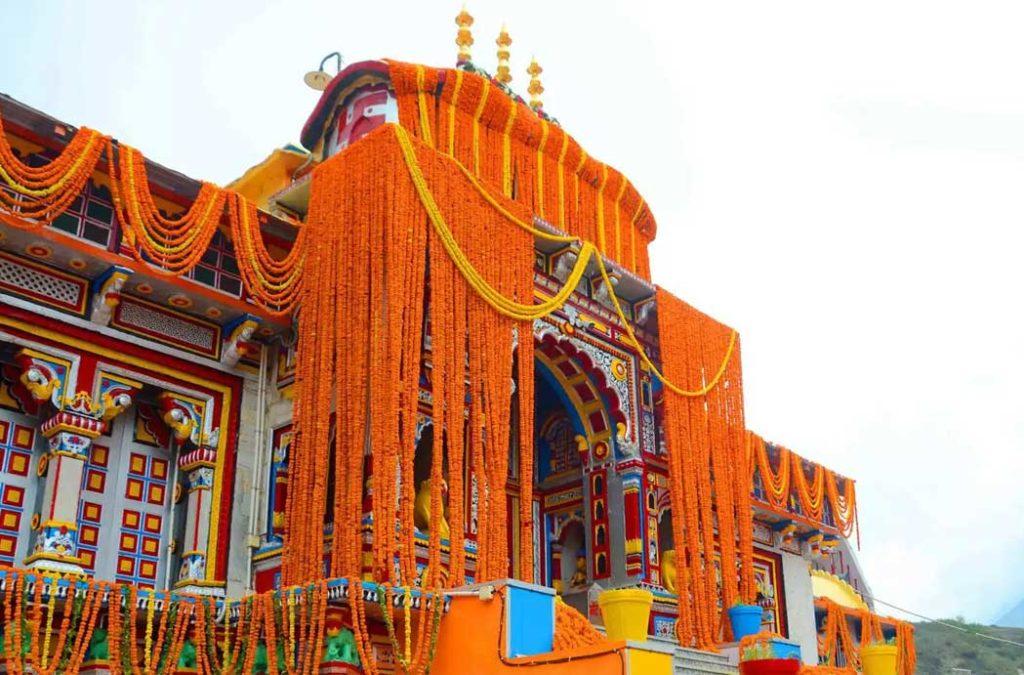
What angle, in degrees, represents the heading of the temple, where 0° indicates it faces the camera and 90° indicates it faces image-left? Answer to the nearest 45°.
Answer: approximately 315°

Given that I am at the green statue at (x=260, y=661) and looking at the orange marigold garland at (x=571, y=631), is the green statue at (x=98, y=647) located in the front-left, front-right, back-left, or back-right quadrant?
back-right
